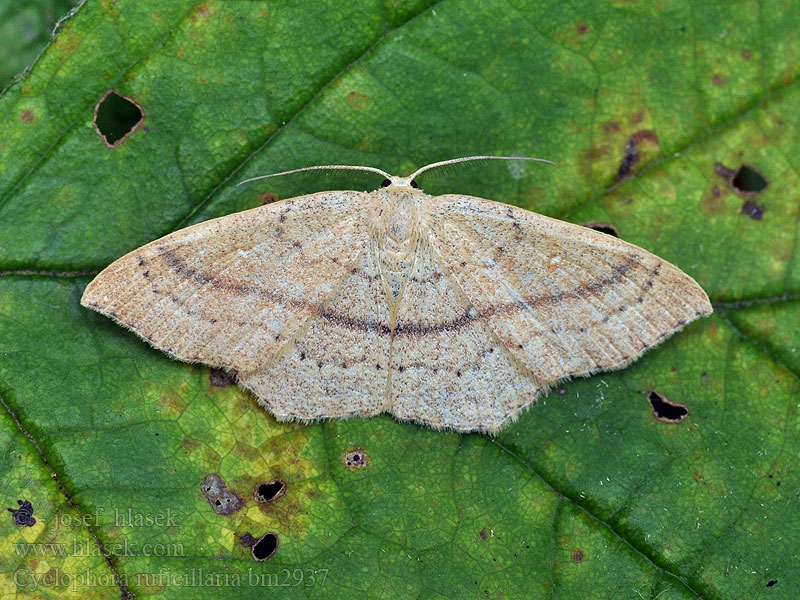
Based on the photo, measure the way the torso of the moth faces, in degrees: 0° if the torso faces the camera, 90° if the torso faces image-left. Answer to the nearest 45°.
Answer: approximately 180°
